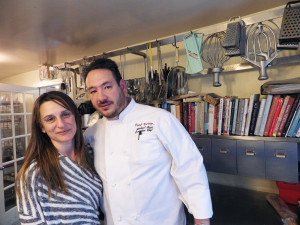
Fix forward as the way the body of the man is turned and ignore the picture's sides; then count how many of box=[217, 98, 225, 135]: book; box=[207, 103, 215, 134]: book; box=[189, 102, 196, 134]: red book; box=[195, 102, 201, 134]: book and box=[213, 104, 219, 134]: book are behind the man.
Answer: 5

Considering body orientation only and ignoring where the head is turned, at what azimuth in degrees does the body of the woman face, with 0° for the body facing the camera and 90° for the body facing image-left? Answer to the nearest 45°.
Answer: approximately 315°

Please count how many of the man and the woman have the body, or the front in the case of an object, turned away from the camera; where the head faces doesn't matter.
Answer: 0

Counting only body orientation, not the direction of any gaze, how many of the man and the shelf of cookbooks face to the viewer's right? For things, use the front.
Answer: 0

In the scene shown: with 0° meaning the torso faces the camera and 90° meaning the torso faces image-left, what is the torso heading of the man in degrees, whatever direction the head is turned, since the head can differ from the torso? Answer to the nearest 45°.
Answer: approximately 45°

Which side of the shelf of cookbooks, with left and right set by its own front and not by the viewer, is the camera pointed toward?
front

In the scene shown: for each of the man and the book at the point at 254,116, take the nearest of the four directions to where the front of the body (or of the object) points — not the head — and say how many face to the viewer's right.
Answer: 0
